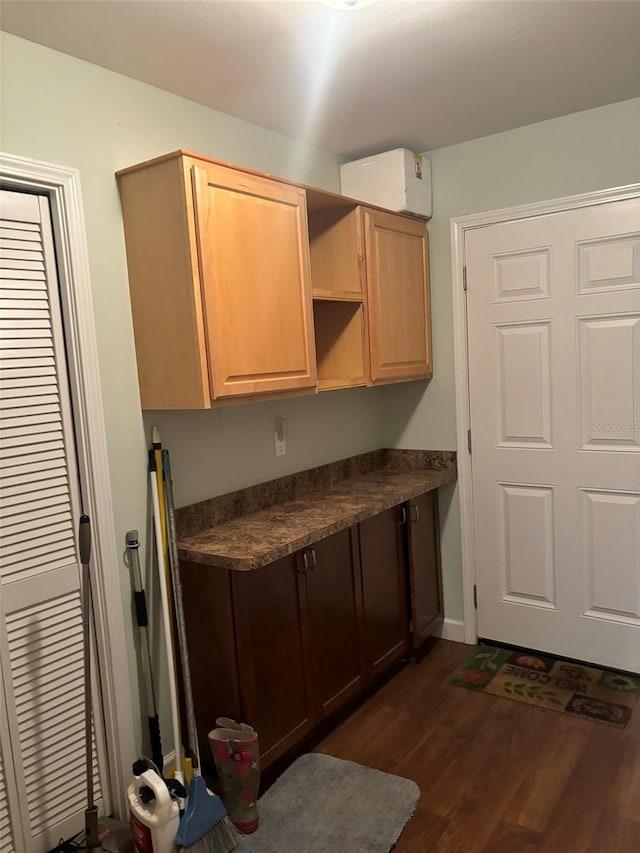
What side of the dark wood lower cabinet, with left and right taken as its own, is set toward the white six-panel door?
left

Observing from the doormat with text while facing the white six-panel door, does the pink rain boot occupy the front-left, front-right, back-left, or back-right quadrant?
back-left

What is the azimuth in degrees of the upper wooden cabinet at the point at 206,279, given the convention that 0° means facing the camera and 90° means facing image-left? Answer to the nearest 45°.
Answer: approximately 315°

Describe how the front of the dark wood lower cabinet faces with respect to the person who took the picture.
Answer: facing the viewer and to the right of the viewer

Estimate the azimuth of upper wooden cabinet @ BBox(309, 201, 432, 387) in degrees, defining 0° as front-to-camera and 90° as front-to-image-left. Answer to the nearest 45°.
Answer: approximately 315°

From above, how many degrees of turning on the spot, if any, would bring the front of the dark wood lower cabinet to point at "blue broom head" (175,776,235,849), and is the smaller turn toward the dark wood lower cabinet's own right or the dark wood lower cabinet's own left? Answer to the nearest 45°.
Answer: approximately 90° to the dark wood lower cabinet's own right

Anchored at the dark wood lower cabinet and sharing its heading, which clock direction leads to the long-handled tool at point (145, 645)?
The long-handled tool is roughly at 4 o'clock from the dark wood lower cabinet.

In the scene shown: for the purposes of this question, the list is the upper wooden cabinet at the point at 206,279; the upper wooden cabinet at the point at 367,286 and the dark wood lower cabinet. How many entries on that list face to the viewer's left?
0

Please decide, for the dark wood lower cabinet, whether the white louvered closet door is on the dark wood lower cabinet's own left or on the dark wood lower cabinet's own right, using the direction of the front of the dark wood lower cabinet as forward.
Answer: on the dark wood lower cabinet's own right

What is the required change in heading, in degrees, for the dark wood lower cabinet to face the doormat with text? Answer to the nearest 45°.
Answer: approximately 45° to its left

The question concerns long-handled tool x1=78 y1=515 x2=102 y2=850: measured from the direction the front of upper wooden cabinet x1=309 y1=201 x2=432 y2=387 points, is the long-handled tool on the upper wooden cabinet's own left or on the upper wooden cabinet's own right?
on the upper wooden cabinet's own right
